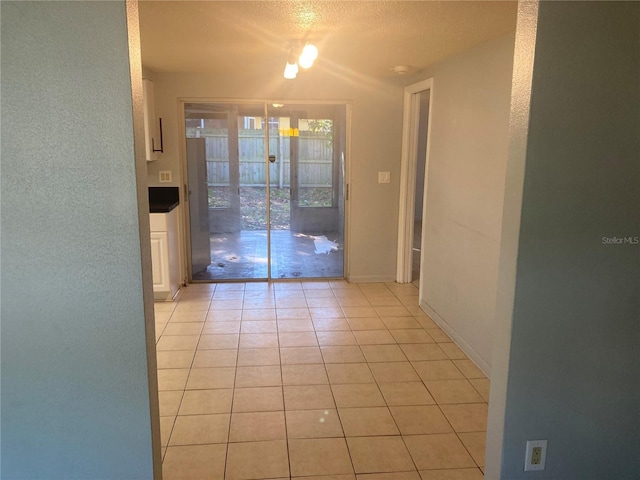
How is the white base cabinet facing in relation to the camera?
toward the camera

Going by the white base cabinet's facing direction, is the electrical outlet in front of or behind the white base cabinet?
in front

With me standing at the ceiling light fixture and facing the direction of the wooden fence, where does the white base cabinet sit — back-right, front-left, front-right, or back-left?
front-left

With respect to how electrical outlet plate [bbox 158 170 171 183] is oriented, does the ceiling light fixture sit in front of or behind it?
in front

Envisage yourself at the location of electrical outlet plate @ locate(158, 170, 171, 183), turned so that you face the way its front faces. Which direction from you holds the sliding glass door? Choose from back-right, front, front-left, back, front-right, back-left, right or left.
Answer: left

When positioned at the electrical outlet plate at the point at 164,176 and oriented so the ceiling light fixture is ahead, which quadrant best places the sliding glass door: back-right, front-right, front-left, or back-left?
front-left

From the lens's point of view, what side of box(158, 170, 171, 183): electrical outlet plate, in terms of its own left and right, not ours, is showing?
front
